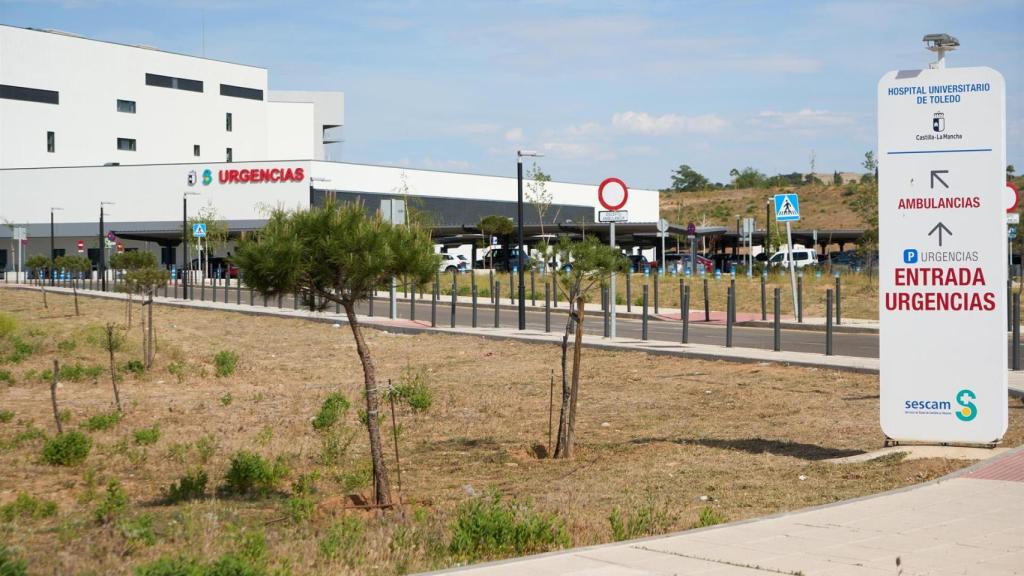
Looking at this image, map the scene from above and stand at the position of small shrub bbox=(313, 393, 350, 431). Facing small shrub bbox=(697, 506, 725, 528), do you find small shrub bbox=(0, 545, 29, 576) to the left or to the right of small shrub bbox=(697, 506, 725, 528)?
right

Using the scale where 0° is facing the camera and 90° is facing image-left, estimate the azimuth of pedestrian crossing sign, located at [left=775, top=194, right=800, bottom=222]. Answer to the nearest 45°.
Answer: approximately 0°

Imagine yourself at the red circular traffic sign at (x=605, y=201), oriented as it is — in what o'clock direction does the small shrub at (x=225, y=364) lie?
The small shrub is roughly at 2 o'clock from the red circular traffic sign.

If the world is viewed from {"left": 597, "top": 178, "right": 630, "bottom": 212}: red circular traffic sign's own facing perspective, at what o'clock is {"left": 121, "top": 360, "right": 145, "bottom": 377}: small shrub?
The small shrub is roughly at 2 o'clock from the red circular traffic sign.

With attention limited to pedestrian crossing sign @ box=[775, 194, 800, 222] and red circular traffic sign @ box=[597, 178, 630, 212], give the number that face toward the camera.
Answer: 2

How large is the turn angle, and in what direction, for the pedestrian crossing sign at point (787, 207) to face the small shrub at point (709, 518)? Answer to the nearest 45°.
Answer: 0° — it already faces it

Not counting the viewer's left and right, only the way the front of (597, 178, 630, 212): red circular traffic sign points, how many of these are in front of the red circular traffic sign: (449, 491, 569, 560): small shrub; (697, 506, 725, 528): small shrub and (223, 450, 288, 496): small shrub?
3

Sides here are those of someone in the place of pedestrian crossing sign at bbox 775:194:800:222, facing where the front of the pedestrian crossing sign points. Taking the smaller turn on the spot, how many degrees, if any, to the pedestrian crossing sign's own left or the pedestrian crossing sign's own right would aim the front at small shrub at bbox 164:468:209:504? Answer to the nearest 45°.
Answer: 0° — it already faces it

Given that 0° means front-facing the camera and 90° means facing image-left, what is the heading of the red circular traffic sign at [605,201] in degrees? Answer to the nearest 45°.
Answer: approximately 0°
